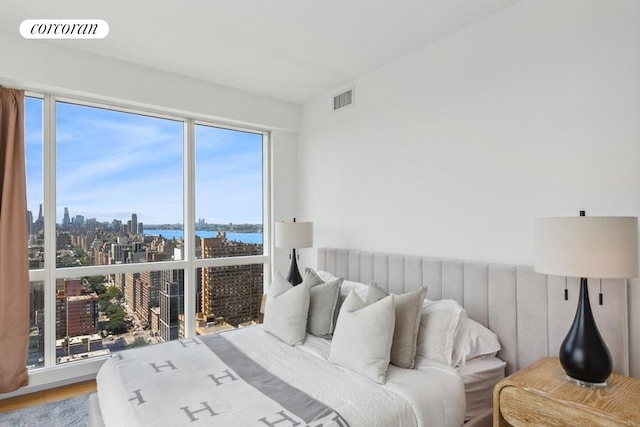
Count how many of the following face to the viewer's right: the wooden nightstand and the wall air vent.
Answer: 0

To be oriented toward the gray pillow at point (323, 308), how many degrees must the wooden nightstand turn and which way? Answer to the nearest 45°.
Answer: approximately 45° to its right

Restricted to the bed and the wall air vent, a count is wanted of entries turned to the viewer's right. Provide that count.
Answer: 0

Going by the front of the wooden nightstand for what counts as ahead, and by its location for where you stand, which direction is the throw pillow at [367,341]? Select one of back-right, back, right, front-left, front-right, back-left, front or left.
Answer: front-right

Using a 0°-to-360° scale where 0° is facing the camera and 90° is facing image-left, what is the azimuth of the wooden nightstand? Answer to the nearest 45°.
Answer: approximately 45°

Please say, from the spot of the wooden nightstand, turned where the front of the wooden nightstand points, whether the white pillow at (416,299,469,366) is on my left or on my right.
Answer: on my right

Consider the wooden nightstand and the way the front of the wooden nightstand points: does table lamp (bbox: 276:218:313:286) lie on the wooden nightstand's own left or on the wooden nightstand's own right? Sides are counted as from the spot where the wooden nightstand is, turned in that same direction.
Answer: on the wooden nightstand's own right

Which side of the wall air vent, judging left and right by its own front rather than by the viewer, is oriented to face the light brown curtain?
front
